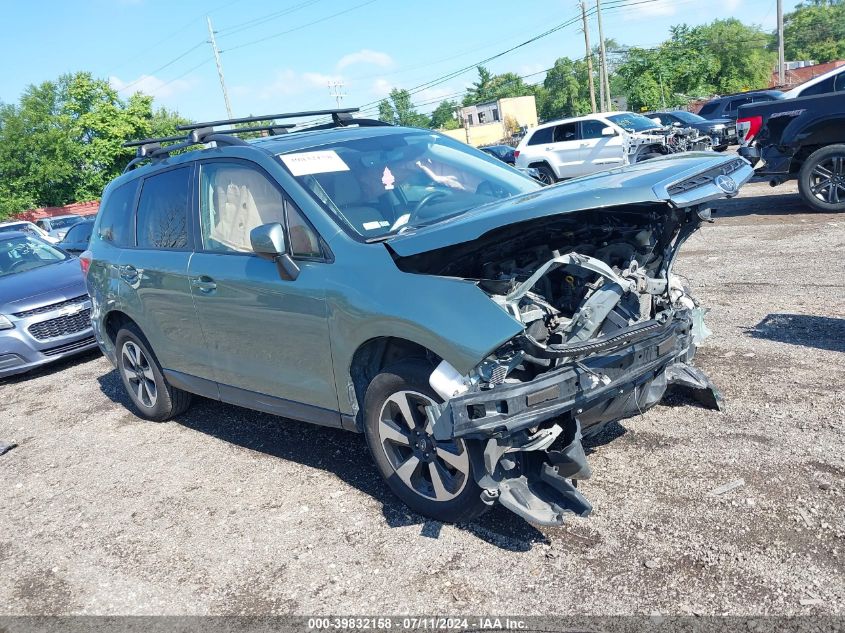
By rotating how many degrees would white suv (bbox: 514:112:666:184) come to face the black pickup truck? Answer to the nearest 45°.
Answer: approximately 45° to its right

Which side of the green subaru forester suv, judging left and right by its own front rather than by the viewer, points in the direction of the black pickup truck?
left

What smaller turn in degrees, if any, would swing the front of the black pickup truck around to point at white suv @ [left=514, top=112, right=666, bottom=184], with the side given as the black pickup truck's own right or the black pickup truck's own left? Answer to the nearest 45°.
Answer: approximately 135° to the black pickup truck's own left

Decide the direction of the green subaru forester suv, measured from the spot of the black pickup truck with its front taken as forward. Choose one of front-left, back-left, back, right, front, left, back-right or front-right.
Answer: right

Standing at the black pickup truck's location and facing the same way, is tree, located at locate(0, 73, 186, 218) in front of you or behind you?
behind

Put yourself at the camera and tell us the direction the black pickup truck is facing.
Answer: facing to the right of the viewer

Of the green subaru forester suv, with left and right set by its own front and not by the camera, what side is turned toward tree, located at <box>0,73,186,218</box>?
back

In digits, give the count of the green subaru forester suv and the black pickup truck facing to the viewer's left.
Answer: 0

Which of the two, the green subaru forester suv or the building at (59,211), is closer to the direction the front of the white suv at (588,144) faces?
the green subaru forester suv

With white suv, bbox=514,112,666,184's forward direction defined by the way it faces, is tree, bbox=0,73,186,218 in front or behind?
behind

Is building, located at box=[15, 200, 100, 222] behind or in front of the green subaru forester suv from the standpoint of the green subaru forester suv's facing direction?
behind

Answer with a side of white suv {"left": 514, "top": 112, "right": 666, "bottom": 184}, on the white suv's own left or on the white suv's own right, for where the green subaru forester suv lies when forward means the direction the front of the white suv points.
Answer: on the white suv's own right
